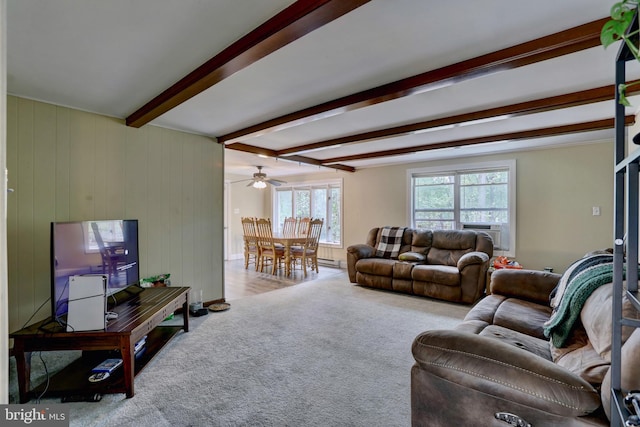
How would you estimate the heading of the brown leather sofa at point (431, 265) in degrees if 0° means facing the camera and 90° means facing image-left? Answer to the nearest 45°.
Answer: approximately 45°

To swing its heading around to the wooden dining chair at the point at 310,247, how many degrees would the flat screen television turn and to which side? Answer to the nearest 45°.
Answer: approximately 90° to its left

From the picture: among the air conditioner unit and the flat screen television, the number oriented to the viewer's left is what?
0

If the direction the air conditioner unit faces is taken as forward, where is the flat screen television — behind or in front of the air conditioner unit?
in front

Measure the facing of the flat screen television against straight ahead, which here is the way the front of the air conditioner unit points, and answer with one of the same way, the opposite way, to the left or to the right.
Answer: to the left

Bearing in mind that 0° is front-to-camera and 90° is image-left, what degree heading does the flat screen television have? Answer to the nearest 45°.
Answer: approximately 315°

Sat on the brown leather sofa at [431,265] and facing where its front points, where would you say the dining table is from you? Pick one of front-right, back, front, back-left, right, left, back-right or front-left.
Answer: front-right

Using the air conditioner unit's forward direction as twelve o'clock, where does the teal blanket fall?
The teal blanket is roughly at 12 o'clock from the air conditioner unit.

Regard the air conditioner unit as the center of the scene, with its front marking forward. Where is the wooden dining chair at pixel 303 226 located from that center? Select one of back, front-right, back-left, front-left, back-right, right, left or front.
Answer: right

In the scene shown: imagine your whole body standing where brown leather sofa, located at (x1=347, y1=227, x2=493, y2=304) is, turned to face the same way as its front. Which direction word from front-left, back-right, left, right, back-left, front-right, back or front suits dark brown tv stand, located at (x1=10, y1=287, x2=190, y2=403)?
front

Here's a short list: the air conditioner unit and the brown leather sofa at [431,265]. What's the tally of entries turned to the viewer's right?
0

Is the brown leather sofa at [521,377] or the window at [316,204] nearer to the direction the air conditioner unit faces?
the brown leather sofa

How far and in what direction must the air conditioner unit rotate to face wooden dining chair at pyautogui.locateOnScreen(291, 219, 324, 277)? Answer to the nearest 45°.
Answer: approximately 90° to its right

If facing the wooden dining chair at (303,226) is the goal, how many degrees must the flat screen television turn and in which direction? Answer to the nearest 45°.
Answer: approximately 90° to its left

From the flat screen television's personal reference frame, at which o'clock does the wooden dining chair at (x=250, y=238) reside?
The wooden dining chair is roughly at 9 o'clock from the flat screen television.

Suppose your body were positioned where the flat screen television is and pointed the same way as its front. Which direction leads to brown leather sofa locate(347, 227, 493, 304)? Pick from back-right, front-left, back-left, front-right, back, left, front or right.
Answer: front-left

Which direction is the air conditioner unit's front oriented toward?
toward the camera
